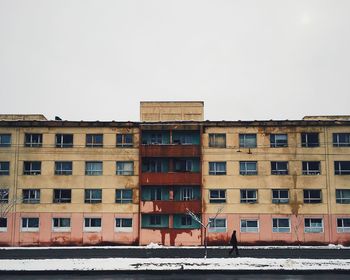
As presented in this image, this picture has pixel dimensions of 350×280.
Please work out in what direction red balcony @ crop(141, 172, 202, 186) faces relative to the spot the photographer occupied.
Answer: facing the viewer
